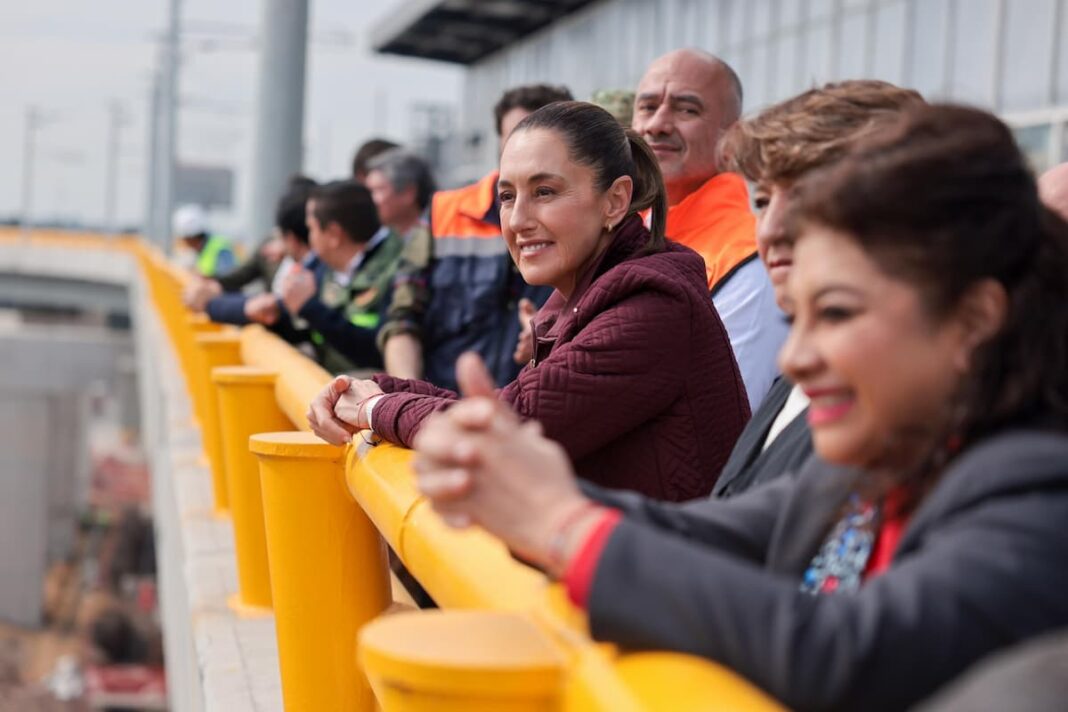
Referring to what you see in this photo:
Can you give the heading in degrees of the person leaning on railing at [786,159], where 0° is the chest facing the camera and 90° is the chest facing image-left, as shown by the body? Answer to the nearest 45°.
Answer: approximately 45°

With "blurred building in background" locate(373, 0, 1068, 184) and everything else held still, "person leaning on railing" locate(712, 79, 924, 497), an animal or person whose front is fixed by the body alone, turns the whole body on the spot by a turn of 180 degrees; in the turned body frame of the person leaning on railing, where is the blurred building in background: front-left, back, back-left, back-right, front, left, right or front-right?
front-left

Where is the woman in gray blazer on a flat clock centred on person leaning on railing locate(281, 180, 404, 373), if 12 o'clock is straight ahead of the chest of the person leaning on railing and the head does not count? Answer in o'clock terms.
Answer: The woman in gray blazer is roughly at 9 o'clock from the person leaning on railing.

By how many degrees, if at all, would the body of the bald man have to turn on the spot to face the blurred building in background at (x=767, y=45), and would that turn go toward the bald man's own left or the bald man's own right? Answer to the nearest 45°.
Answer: approximately 135° to the bald man's own right

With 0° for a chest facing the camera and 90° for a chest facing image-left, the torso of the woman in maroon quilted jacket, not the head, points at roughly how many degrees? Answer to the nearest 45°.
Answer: approximately 90°

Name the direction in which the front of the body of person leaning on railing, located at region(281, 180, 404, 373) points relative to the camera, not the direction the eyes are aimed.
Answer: to the viewer's left

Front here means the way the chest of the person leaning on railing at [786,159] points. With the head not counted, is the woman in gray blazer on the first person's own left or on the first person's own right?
on the first person's own left

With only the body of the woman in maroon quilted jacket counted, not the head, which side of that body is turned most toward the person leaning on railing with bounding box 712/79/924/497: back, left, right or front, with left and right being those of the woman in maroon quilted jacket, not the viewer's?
left

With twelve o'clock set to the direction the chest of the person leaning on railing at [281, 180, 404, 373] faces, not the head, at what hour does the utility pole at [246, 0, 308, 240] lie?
The utility pole is roughly at 3 o'clock from the person leaning on railing.

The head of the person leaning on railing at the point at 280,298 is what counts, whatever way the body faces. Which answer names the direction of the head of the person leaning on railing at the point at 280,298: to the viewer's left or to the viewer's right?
to the viewer's left

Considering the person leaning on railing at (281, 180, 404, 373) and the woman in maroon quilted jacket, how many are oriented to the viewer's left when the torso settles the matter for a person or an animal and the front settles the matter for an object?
2

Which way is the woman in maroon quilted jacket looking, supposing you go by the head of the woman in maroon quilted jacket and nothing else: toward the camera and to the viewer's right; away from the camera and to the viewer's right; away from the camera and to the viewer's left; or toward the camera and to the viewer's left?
toward the camera and to the viewer's left
